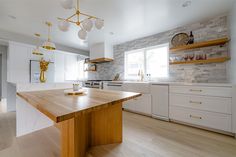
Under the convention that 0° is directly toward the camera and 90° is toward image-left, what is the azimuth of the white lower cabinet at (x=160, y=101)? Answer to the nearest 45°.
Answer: approximately 45°

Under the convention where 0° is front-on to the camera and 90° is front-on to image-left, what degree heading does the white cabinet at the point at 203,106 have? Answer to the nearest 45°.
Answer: approximately 45°

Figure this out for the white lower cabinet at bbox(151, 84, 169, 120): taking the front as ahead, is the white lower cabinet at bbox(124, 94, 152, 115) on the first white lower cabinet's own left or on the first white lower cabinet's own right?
on the first white lower cabinet's own right

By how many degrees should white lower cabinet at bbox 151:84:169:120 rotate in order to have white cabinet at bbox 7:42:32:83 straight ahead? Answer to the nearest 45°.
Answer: approximately 45° to its right
